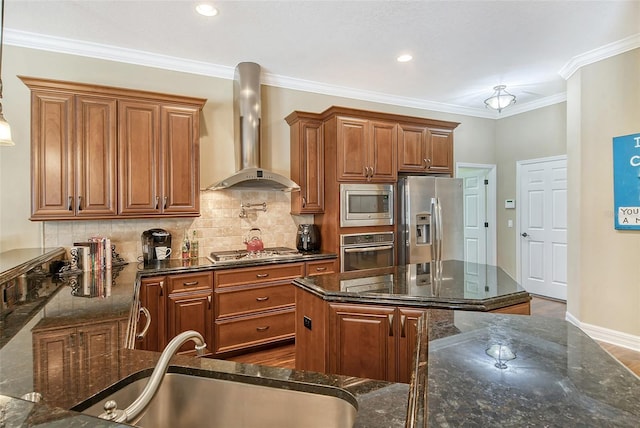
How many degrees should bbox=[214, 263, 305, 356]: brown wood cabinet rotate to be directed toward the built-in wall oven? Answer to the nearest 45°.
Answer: approximately 45° to its left

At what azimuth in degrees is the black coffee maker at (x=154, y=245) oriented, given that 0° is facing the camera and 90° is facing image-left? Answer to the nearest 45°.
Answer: approximately 315°

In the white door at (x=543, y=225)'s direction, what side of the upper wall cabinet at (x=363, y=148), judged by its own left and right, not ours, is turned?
left

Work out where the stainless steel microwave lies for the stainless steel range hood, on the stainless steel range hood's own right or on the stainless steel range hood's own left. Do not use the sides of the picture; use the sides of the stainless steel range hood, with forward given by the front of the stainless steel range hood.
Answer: on the stainless steel range hood's own left

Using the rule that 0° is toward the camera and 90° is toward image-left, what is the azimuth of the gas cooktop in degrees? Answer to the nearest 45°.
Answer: approximately 0°
